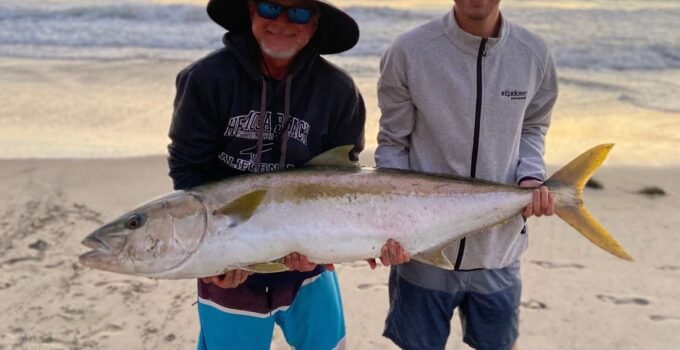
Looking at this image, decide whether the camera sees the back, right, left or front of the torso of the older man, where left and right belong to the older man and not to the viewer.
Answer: front

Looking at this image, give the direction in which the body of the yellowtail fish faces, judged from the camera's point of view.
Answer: to the viewer's left
